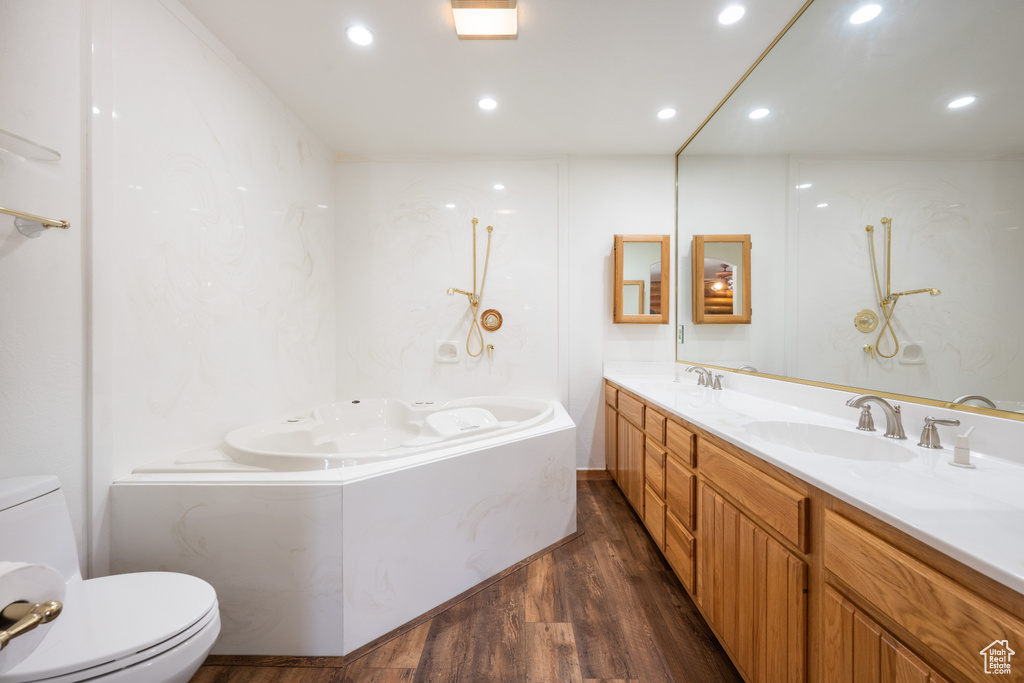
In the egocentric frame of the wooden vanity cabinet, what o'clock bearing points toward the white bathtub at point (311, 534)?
The white bathtub is roughly at 1 o'clock from the wooden vanity cabinet.

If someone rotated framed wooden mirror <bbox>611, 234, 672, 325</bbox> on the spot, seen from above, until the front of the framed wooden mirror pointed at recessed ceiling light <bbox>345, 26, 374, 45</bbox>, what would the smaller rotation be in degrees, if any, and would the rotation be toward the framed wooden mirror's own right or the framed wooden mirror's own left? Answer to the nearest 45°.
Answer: approximately 45° to the framed wooden mirror's own right

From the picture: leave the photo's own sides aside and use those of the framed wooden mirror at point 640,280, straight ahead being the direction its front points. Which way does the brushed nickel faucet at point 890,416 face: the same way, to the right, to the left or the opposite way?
to the right

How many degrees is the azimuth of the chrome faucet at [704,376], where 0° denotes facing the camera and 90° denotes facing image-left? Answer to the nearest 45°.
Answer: approximately 90°

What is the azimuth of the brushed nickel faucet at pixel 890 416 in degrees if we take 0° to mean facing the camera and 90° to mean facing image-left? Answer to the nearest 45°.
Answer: approximately 45°

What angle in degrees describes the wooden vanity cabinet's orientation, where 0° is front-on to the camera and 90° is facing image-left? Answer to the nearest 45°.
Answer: approximately 45°

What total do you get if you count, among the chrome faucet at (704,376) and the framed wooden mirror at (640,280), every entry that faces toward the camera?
1

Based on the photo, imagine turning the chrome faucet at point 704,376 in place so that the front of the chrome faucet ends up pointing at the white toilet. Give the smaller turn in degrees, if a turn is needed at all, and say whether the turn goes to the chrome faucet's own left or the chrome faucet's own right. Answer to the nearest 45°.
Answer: approximately 45° to the chrome faucet's own left

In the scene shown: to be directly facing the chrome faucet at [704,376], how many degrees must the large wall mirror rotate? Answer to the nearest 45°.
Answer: approximately 90° to its right
